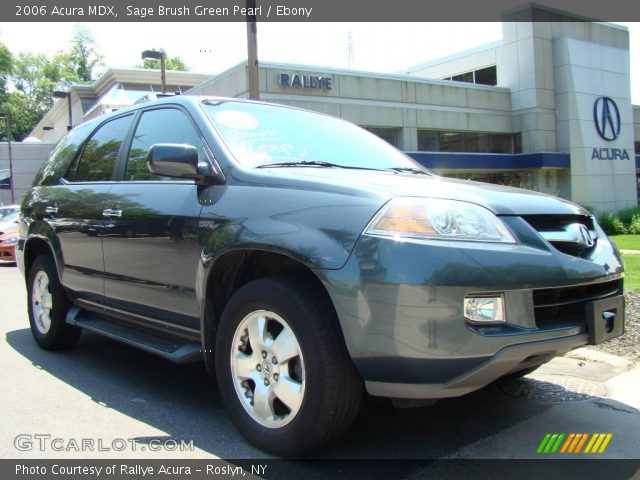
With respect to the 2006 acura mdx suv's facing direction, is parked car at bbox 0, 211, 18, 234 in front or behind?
behind

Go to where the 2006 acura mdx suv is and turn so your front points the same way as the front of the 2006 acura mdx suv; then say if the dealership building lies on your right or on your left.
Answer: on your left

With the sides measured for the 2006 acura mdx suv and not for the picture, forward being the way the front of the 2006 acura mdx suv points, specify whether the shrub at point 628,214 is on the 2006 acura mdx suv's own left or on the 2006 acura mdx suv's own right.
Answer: on the 2006 acura mdx suv's own left

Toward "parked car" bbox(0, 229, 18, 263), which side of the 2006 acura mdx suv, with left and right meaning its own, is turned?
back

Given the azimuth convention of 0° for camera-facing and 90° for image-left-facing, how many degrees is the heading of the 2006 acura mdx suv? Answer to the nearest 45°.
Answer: approximately 315°
